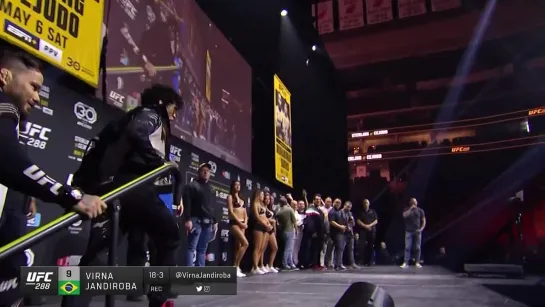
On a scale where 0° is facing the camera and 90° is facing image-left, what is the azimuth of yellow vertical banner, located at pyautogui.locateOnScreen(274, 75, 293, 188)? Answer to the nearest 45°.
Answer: approximately 315°

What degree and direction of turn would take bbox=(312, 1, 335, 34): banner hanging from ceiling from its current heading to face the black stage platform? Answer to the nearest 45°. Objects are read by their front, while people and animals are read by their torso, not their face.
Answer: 0° — it already faces it

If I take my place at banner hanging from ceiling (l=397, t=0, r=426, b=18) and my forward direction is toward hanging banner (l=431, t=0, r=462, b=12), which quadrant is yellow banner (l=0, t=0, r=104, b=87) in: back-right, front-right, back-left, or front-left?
back-right

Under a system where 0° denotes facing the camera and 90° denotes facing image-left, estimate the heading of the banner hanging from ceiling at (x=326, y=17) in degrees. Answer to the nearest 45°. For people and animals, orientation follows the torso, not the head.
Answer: approximately 0°

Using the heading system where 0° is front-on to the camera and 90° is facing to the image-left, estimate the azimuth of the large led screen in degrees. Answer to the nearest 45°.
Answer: approximately 315°

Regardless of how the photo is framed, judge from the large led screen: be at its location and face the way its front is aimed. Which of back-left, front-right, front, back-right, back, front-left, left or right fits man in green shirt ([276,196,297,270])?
left

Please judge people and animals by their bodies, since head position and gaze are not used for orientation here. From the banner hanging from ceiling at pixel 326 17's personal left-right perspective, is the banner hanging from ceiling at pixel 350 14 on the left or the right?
on its left

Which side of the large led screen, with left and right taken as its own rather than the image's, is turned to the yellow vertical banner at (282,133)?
left

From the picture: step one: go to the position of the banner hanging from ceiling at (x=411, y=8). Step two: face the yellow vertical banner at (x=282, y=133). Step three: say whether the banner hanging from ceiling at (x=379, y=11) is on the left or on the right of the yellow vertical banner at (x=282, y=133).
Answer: right

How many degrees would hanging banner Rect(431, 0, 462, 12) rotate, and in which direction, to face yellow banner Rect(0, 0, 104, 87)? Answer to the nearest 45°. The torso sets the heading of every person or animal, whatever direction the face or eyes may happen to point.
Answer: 0° — it already faces it

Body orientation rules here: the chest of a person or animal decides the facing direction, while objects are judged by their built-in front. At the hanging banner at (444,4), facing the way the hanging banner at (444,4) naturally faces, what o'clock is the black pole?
The black pole is roughly at 12 o'clock from the hanging banner.

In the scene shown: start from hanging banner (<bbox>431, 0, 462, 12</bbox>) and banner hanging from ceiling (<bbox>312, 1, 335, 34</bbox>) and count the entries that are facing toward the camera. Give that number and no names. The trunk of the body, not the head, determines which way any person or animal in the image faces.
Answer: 2

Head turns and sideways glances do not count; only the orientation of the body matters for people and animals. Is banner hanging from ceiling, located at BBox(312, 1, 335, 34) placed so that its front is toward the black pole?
yes
